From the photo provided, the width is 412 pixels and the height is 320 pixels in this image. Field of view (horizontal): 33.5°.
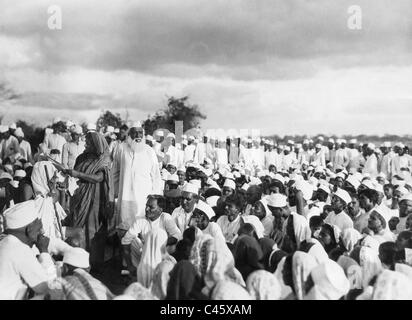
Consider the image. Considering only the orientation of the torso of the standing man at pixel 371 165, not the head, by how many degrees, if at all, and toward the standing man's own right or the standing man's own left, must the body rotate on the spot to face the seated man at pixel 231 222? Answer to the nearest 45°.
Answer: approximately 45° to the standing man's own left

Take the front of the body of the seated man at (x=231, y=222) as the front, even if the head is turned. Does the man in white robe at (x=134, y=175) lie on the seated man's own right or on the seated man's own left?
on the seated man's own right

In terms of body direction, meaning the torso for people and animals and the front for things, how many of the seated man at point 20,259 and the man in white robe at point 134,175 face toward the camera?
1

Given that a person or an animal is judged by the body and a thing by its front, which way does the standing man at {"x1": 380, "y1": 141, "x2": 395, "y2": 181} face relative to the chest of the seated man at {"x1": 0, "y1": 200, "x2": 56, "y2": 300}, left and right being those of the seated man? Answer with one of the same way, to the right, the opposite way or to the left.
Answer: the opposite way

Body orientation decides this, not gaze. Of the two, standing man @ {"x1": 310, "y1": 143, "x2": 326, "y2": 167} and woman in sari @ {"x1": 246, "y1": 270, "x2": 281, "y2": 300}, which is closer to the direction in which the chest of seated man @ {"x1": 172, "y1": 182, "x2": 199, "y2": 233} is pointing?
the woman in sari

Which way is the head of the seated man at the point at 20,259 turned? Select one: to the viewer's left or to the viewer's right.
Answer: to the viewer's right
